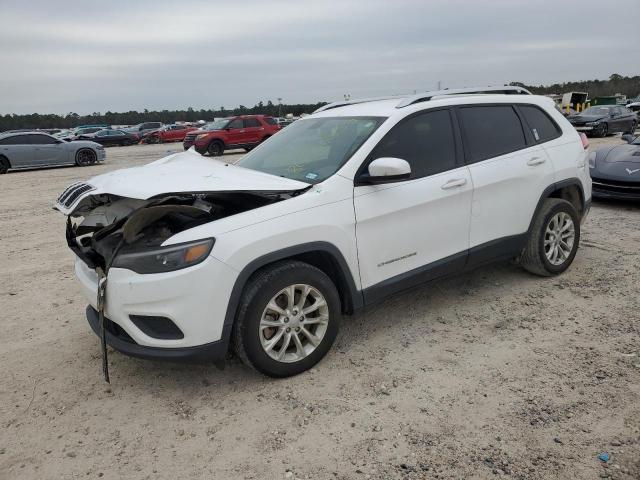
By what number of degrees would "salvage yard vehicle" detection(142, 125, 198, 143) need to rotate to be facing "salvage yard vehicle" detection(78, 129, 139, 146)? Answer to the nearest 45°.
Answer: approximately 45° to its right

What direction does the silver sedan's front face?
to the viewer's right

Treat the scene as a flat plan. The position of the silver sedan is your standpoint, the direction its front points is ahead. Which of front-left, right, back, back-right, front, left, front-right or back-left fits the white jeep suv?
right

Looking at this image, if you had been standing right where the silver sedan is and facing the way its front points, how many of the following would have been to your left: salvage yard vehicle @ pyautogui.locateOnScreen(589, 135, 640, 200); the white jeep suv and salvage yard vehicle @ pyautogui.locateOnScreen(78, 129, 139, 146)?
1

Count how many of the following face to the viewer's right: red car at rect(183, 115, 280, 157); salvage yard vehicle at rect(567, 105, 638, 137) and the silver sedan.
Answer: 1

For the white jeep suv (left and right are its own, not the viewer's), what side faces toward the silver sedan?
right

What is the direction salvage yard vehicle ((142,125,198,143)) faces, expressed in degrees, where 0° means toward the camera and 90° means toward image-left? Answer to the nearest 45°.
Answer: approximately 45°

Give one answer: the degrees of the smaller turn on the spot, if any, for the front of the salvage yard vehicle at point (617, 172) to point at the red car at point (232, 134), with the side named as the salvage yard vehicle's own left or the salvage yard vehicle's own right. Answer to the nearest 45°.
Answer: approximately 90° to the salvage yard vehicle's own right

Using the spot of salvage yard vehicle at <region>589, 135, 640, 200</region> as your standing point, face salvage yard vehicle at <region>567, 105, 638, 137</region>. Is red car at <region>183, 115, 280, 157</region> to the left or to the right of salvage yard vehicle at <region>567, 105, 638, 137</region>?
left

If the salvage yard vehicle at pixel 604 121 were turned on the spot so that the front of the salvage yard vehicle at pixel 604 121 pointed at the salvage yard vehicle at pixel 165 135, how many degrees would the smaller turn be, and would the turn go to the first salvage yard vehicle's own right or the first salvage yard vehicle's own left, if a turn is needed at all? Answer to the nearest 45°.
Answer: approximately 45° to the first salvage yard vehicle's own right

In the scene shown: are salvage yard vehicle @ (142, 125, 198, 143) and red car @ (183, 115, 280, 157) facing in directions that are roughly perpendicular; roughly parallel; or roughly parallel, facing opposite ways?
roughly parallel

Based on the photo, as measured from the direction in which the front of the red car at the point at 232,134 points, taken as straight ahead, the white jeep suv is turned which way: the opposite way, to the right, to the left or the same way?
the same way

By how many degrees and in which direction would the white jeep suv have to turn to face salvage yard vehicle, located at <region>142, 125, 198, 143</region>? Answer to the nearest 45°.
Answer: approximately 135° to its right
